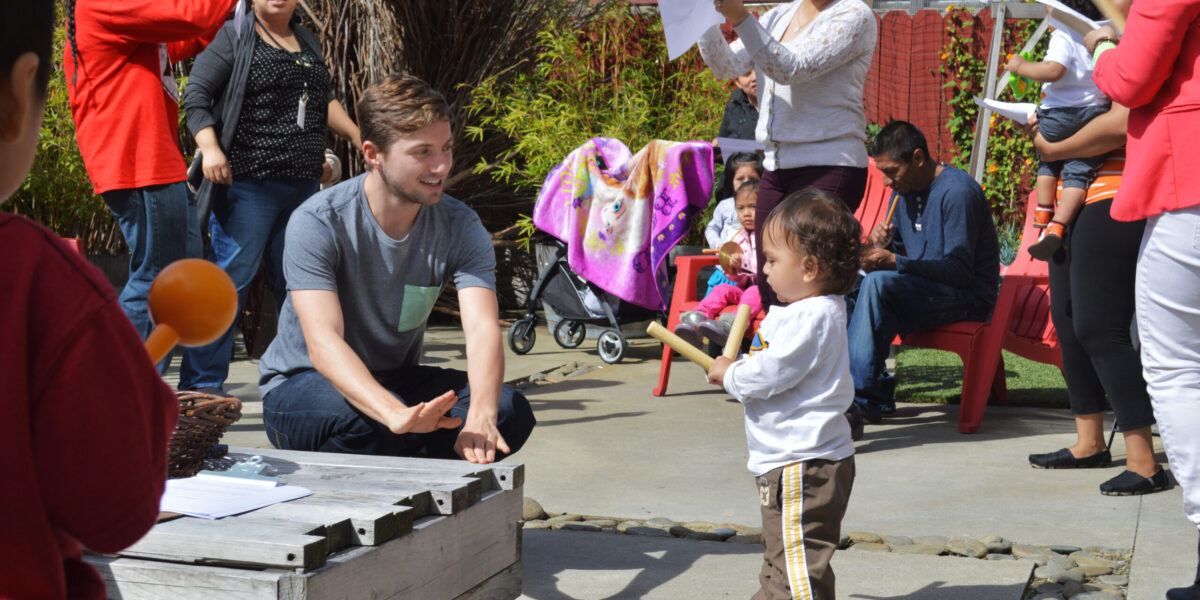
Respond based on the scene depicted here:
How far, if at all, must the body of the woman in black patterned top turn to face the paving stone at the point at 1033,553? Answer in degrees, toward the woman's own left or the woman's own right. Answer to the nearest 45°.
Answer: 0° — they already face it

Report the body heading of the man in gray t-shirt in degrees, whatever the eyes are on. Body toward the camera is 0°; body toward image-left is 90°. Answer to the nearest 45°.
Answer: approximately 315°

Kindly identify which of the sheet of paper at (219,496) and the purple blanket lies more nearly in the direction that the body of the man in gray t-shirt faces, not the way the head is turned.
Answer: the sheet of paper

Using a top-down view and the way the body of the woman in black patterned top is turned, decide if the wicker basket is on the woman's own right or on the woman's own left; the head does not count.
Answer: on the woman's own right

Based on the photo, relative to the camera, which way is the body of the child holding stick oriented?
to the viewer's left

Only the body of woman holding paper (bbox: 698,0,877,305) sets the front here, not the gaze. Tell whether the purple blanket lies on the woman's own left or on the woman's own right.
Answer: on the woman's own right

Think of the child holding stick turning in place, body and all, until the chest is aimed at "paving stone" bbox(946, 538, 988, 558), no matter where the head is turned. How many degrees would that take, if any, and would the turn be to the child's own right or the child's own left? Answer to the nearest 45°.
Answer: approximately 135° to the child's own right

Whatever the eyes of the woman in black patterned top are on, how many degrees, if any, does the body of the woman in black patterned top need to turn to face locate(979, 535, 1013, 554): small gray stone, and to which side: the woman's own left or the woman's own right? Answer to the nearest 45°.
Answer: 0° — they already face it

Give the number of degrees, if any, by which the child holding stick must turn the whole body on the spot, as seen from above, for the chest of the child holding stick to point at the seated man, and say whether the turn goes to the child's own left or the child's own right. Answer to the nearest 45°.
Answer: approximately 90° to the child's own right

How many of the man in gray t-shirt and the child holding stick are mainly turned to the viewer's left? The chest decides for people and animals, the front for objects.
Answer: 1
